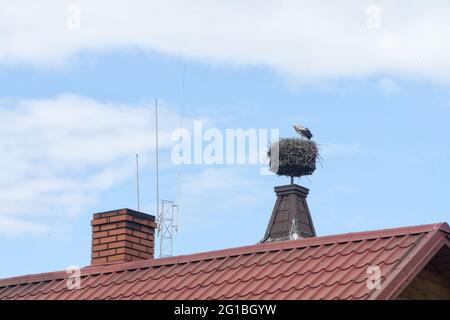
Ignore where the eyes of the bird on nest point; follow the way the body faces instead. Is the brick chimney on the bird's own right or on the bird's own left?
on the bird's own left

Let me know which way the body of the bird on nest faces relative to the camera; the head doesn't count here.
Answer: to the viewer's left
